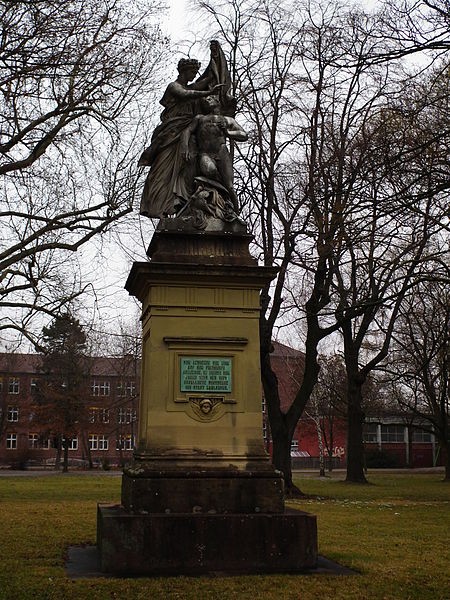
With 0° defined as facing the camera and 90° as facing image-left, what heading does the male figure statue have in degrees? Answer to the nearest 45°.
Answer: approximately 0°
